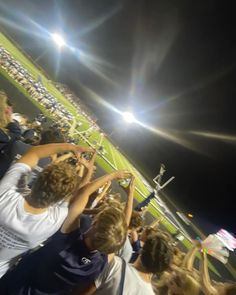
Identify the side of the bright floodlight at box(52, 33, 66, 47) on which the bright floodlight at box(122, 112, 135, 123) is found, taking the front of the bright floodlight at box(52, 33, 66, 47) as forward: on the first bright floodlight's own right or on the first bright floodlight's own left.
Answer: on the first bright floodlight's own left

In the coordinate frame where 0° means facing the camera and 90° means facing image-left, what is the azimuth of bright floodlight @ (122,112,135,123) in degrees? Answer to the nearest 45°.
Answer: approximately 0°

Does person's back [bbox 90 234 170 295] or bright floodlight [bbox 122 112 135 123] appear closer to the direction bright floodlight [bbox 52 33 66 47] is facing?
the person's back

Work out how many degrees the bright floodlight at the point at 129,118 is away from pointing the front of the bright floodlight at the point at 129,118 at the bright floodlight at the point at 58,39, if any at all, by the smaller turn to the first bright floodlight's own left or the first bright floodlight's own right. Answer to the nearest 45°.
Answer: approximately 90° to the first bright floodlight's own right

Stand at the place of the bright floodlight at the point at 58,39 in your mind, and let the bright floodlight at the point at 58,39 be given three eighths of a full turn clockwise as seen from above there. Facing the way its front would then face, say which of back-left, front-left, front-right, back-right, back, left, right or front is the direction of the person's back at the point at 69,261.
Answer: back-left

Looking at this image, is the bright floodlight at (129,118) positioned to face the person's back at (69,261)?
yes

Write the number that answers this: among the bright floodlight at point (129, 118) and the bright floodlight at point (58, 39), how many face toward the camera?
2

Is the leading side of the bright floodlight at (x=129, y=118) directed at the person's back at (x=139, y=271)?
yes

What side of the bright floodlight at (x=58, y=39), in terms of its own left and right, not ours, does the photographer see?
front

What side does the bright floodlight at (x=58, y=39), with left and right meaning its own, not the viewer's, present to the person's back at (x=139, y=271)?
front
